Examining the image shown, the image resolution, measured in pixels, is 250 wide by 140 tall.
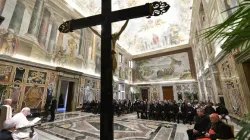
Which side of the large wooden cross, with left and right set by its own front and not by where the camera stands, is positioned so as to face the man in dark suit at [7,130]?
left

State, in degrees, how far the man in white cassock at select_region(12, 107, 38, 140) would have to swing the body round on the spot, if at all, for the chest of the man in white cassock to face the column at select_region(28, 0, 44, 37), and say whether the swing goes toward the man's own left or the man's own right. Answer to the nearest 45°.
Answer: approximately 90° to the man's own left

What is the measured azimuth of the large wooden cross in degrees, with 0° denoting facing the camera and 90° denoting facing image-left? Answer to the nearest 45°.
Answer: approximately 225°

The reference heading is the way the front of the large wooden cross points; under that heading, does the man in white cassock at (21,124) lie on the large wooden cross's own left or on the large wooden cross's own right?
on the large wooden cross's own left

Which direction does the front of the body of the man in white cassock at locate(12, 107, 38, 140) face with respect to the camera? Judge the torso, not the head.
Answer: to the viewer's right

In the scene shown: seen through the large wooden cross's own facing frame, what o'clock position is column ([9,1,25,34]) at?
The column is roughly at 9 o'clock from the large wooden cross.

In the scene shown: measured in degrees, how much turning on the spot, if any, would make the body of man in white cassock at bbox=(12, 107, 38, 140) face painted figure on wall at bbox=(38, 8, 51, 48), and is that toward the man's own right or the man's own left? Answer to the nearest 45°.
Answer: approximately 90° to the man's own left

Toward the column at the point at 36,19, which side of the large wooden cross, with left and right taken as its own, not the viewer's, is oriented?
left
